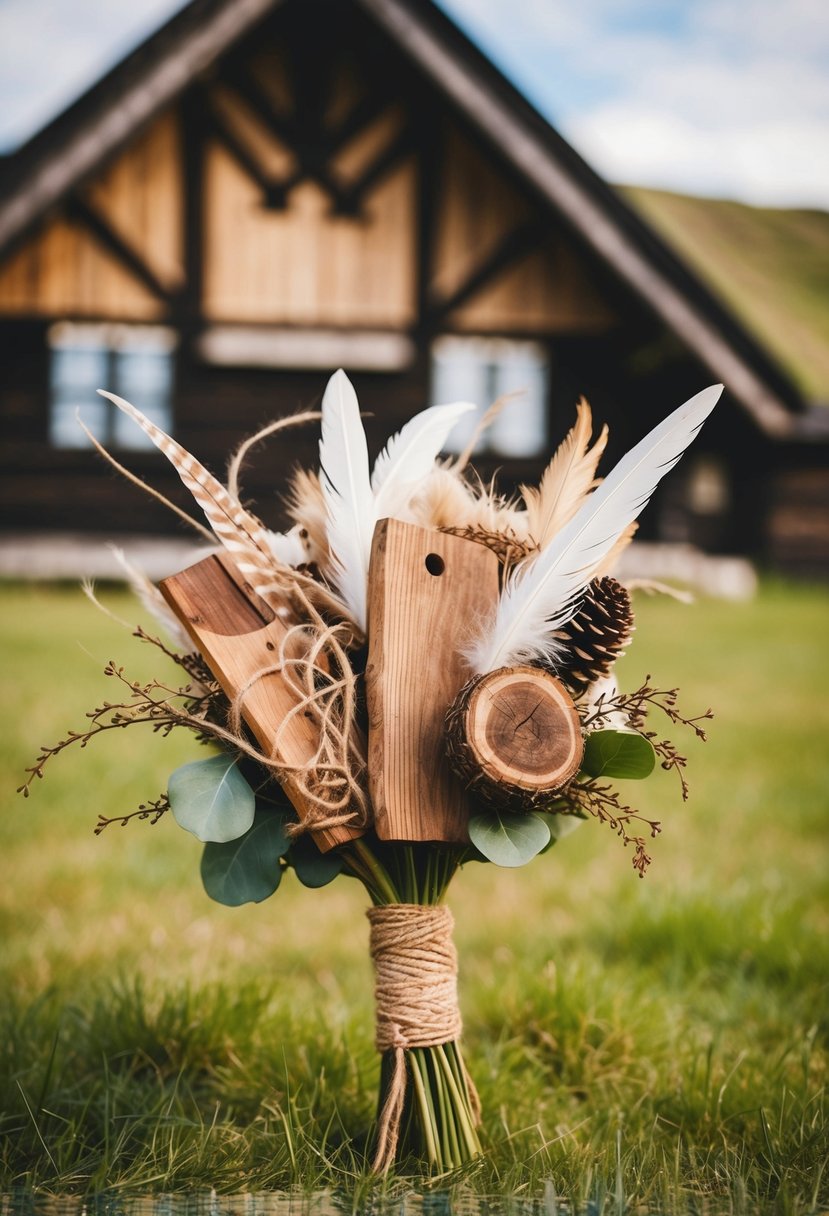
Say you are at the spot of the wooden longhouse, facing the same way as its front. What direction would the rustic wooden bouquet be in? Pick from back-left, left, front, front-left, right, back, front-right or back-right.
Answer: front

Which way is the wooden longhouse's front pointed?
toward the camera
